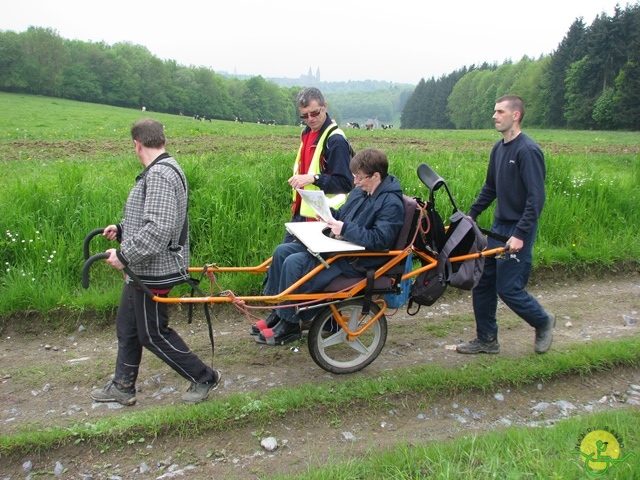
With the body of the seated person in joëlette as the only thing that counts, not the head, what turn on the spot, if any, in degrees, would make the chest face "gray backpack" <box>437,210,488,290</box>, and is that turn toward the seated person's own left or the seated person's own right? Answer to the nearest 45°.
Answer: approximately 180°

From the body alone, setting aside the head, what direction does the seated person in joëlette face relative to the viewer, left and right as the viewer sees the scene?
facing to the left of the viewer

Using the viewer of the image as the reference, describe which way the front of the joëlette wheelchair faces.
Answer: facing to the left of the viewer

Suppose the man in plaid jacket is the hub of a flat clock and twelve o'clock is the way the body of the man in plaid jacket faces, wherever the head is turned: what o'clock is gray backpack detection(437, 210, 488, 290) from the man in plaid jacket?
The gray backpack is roughly at 6 o'clock from the man in plaid jacket.

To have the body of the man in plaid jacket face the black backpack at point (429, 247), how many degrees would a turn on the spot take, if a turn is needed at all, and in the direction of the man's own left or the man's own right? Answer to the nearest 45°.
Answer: approximately 180°

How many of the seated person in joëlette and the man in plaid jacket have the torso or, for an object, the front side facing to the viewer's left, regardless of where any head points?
2

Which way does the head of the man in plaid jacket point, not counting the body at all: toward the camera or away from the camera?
away from the camera

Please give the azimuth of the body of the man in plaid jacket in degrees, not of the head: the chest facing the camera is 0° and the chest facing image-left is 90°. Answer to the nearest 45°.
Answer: approximately 90°

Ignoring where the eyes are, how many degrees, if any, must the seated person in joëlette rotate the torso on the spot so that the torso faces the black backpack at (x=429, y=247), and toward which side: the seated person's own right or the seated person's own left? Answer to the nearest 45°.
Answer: approximately 135° to the seated person's own right
